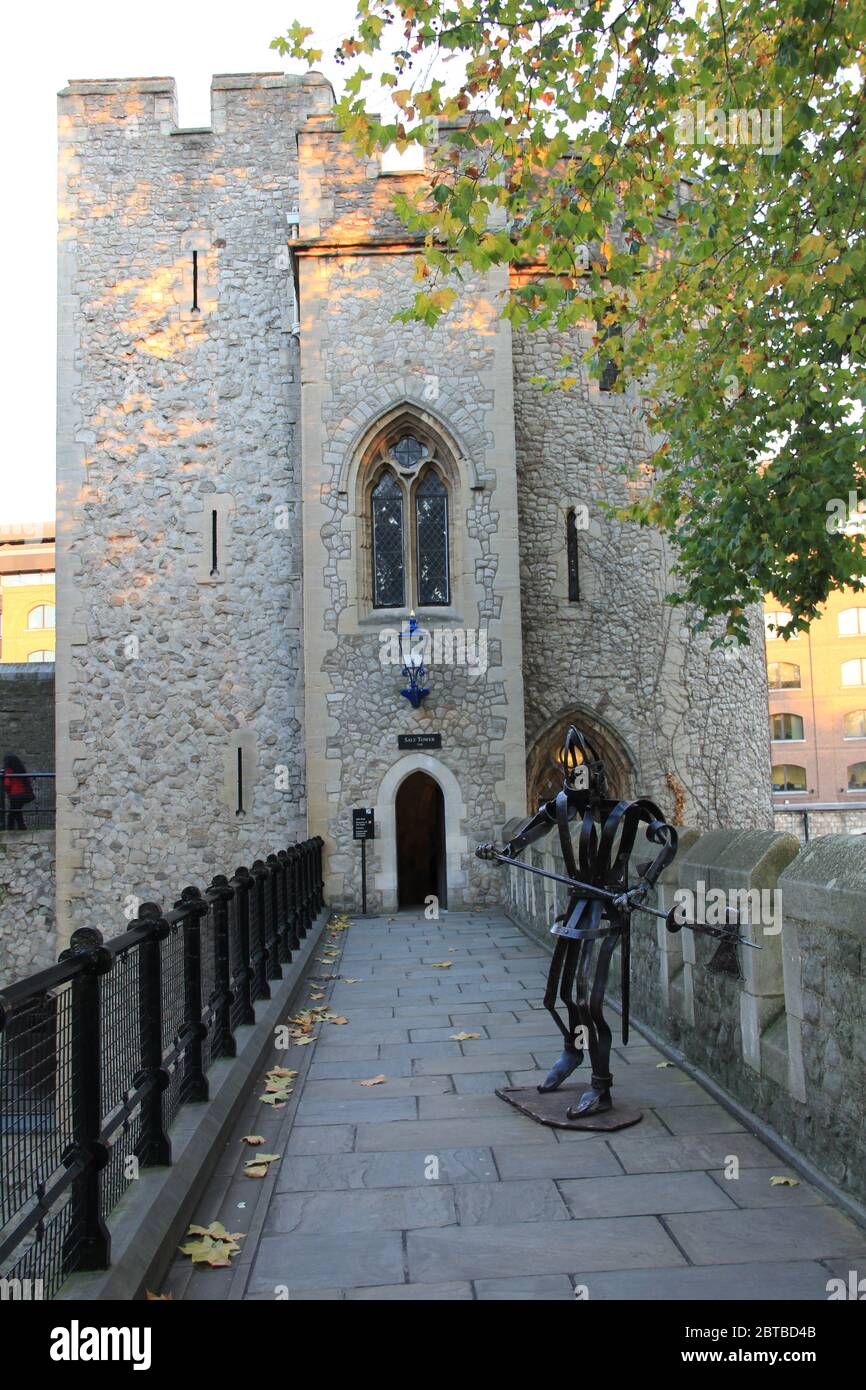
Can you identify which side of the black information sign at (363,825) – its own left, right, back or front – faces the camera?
front

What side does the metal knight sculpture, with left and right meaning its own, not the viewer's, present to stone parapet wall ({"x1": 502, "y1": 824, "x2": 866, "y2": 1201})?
left

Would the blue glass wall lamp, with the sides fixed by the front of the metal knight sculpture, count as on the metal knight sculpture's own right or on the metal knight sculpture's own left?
on the metal knight sculpture's own right

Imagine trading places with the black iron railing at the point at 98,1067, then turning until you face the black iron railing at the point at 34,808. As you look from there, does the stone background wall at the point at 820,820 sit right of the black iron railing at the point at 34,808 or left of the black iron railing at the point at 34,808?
right

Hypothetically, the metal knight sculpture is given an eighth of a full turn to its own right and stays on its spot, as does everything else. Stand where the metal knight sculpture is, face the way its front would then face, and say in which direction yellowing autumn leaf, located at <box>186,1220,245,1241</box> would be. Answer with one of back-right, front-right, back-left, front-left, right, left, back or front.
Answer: front-left

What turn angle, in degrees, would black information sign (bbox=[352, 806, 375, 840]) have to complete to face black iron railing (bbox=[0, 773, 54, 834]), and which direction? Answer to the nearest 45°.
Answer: approximately 135° to its right

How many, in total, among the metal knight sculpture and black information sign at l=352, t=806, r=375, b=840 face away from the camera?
0

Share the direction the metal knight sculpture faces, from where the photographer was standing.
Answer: facing the viewer and to the left of the viewer

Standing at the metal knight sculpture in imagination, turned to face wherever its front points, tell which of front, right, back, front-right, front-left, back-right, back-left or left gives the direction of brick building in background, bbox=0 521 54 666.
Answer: right

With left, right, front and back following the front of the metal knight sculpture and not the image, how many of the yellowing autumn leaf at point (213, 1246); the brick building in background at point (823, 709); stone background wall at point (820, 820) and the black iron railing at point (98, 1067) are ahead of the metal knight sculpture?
2

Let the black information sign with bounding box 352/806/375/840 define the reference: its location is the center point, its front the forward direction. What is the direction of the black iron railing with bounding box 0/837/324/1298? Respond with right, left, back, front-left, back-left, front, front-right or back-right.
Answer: front

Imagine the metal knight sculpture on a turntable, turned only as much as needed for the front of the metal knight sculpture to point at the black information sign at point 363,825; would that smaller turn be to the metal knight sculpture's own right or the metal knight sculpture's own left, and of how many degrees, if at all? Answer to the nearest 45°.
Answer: approximately 135° to the metal knight sculpture's own right

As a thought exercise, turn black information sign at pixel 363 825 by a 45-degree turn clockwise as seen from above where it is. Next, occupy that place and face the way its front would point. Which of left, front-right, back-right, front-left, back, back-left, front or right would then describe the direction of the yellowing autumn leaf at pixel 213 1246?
front-left

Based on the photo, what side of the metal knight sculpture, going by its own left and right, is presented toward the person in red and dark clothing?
right

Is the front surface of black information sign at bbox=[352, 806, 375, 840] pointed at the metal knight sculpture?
yes

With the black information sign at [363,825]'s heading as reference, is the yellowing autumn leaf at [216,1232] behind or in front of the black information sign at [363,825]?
in front
